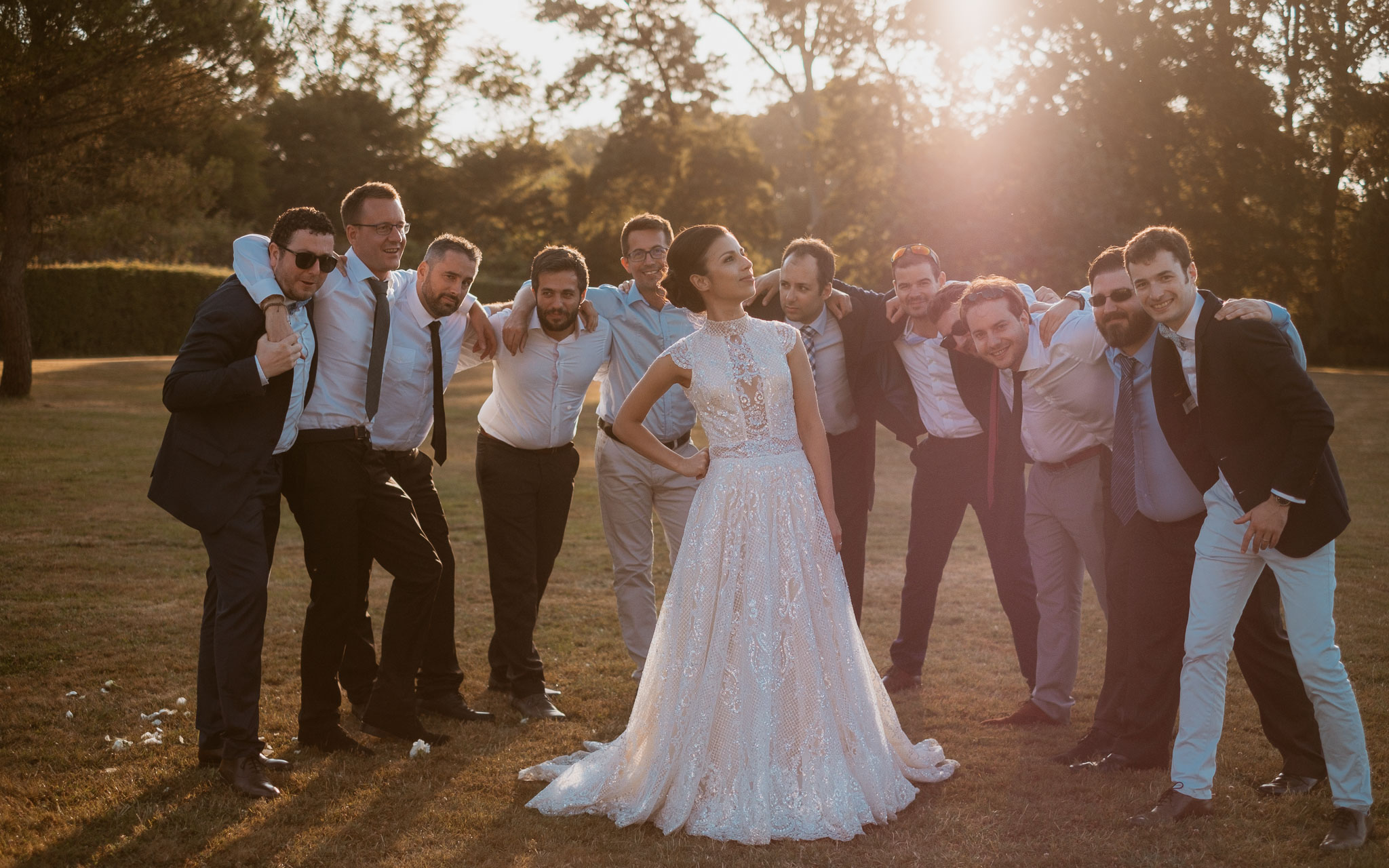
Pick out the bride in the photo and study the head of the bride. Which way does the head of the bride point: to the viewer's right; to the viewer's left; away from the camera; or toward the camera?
to the viewer's right

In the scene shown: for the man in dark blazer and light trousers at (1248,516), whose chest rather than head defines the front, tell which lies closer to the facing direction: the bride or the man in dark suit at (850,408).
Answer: the bride

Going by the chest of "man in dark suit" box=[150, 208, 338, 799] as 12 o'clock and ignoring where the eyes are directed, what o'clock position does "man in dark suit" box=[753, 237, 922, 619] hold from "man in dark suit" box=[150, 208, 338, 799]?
"man in dark suit" box=[753, 237, 922, 619] is roughly at 10 o'clock from "man in dark suit" box=[150, 208, 338, 799].

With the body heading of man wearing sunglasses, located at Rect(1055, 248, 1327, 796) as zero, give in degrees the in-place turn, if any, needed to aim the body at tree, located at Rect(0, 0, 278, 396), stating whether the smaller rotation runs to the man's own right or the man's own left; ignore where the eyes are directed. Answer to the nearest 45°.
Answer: approximately 90° to the man's own right

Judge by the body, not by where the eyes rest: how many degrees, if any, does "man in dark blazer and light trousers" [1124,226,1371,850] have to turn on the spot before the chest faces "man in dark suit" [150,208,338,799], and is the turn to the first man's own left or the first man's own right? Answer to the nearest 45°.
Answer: approximately 45° to the first man's own right

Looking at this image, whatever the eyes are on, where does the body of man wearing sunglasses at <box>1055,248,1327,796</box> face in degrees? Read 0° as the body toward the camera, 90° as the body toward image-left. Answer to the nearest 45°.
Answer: approximately 45°

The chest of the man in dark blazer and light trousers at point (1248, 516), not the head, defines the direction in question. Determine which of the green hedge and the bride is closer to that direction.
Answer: the bride

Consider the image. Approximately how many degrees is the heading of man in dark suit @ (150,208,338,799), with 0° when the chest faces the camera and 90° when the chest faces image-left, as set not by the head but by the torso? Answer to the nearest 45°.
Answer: approximately 315°

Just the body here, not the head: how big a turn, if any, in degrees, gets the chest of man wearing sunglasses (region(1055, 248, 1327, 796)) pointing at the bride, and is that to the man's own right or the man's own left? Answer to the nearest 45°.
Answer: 0° — they already face them

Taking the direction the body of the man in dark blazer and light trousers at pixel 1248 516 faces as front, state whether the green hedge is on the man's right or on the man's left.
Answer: on the man's right
